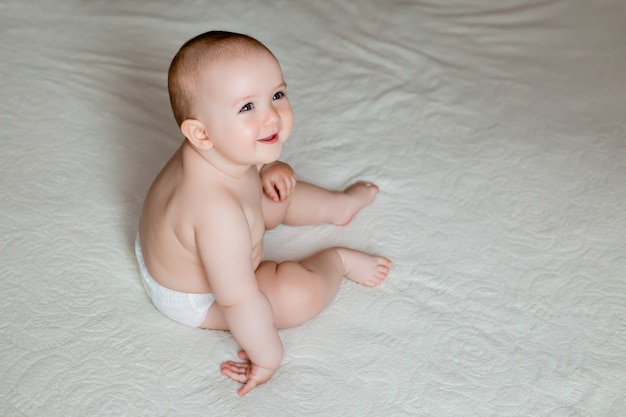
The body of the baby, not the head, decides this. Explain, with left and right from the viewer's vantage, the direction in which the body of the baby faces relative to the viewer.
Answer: facing to the right of the viewer
